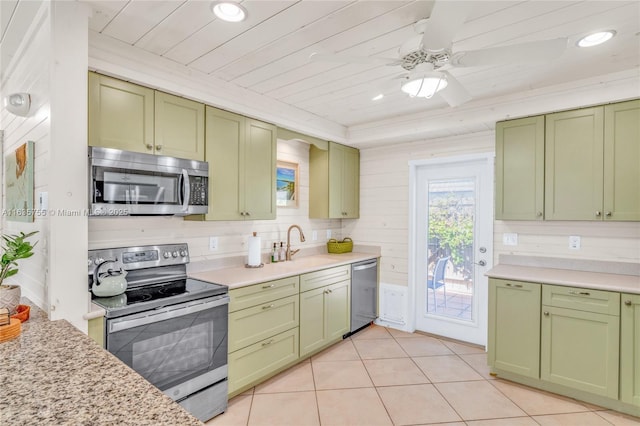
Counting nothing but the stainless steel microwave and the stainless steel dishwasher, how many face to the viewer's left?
0

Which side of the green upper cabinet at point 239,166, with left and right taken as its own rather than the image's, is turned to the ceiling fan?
front

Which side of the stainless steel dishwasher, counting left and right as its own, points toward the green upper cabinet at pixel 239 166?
right

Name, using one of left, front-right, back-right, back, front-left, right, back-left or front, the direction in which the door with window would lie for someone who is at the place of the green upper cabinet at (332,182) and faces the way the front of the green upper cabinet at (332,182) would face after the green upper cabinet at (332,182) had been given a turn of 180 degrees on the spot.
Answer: back-right

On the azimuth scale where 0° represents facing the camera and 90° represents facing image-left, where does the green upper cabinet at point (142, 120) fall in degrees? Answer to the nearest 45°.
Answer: approximately 315°

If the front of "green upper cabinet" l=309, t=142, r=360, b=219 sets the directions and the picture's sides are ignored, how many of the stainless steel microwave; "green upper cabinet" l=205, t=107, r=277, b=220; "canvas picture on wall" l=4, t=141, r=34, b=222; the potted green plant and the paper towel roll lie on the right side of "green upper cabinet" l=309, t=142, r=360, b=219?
5

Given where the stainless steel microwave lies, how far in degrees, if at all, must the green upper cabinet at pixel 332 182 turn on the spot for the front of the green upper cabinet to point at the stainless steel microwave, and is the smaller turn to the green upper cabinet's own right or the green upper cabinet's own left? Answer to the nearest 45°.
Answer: approximately 90° to the green upper cabinet's own right

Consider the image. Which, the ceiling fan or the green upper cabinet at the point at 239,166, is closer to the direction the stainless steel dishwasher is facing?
the ceiling fan

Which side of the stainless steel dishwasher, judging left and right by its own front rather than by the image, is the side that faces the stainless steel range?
right

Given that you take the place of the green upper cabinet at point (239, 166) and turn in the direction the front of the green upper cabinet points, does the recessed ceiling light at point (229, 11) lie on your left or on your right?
on your right

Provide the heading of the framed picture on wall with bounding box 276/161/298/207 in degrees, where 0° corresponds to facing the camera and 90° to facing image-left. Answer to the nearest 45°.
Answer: approximately 315°

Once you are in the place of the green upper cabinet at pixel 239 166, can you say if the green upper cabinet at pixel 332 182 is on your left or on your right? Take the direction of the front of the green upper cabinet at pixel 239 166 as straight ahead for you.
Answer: on your left

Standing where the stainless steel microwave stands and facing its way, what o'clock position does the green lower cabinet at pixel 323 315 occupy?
The green lower cabinet is roughly at 10 o'clock from the stainless steel microwave.

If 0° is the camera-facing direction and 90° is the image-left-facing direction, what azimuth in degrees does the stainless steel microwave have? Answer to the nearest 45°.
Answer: approximately 315°

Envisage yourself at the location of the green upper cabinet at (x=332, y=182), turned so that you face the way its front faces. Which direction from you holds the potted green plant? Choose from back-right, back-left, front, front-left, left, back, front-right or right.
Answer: right

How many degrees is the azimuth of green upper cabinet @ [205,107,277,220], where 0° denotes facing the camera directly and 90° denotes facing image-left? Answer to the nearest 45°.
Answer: approximately 315°

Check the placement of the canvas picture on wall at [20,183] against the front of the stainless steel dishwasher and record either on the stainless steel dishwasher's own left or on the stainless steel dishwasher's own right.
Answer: on the stainless steel dishwasher's own right
